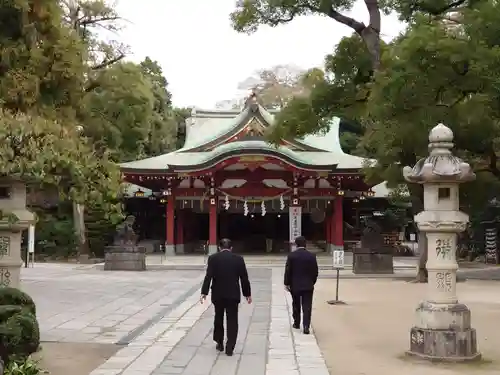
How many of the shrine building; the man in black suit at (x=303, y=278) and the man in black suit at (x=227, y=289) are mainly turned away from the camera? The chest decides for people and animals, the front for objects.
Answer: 2

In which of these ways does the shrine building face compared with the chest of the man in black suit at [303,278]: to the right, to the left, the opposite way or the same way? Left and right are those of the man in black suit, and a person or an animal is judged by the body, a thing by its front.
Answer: the opposite way

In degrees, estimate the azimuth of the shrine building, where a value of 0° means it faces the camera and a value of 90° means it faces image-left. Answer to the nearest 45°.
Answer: approximately 0°

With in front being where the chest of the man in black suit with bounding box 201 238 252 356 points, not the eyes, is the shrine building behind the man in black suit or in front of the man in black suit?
in front

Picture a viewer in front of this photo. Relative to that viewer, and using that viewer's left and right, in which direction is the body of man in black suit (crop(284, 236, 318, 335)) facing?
facing away from the viewer

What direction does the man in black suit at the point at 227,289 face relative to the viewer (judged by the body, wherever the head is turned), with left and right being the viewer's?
facing away from the viewer

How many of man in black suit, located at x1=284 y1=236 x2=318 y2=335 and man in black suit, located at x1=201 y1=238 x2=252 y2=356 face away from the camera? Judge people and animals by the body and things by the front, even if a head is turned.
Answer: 2

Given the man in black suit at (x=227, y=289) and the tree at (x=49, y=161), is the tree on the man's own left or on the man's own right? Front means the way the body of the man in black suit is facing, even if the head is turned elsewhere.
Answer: on the man's own left

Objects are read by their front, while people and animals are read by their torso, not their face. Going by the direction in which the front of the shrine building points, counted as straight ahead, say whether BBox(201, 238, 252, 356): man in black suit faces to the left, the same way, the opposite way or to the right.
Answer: the opposite way

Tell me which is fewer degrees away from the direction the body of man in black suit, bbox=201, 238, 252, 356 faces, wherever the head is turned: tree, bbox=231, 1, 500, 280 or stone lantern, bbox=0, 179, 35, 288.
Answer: the tree

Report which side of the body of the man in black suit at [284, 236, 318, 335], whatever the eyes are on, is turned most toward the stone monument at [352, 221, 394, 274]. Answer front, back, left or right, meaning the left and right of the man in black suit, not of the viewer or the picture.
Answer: front
